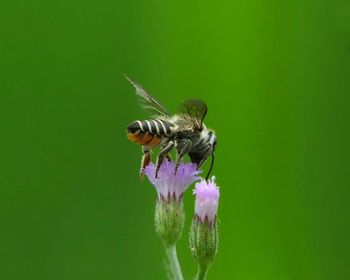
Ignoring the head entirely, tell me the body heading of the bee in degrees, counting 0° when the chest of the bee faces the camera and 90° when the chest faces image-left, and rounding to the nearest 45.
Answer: approximately 270°
